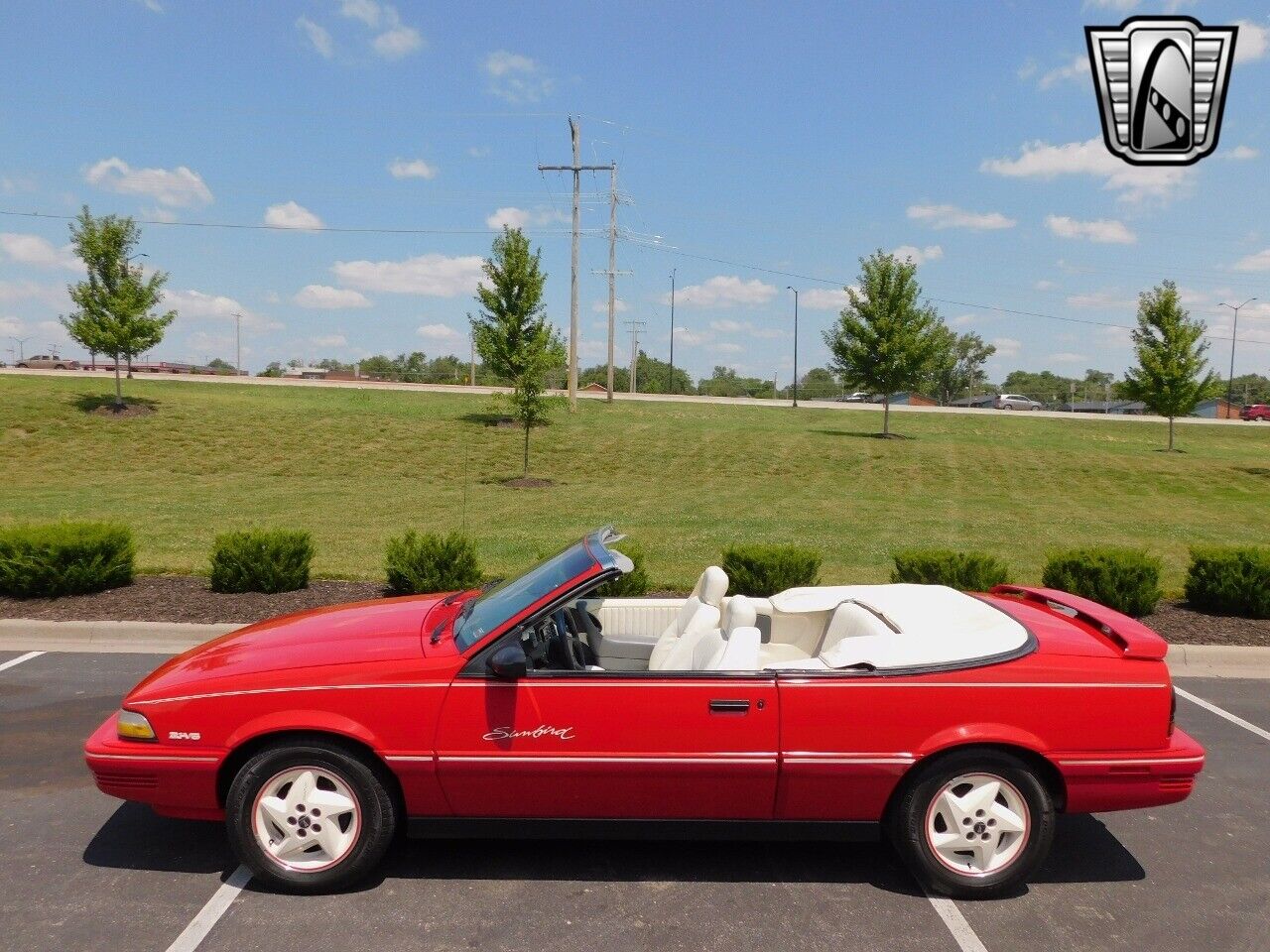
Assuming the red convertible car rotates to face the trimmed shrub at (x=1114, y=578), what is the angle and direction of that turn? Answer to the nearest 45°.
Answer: approximately 135° to its right

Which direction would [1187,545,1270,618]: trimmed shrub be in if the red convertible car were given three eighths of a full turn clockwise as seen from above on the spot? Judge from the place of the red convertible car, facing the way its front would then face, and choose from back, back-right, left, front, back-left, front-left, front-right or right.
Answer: front

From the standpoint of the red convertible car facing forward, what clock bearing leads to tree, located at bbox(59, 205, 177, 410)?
The tree is roughly at 2 o'clock from the red convertible car.

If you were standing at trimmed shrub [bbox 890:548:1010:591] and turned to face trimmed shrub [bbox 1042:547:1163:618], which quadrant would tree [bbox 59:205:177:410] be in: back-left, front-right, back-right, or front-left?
back-left

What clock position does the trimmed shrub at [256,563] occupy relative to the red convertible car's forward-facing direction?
The trimmed shrub is roughly at 2 o'clock from the red convertible car.

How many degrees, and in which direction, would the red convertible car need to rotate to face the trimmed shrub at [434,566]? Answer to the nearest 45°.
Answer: approximately 90° to its right

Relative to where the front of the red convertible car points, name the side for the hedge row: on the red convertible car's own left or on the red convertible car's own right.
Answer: on the red convertible car's own right

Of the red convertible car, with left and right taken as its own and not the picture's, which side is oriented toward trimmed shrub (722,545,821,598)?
right

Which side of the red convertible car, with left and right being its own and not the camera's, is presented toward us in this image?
left

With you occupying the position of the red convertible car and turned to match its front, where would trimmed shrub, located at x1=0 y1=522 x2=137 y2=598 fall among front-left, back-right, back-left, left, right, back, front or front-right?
front-right
